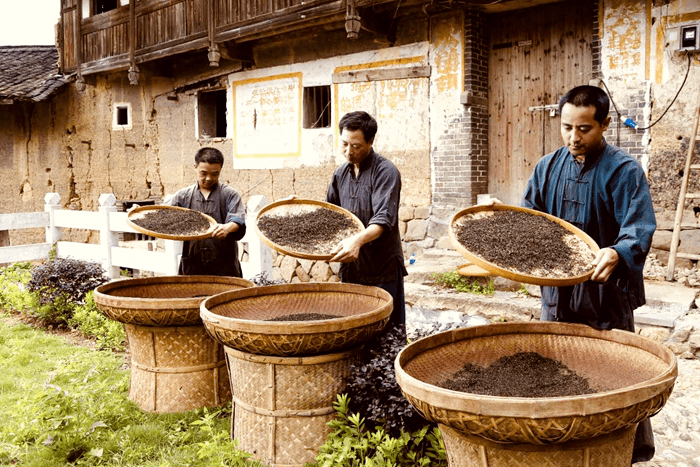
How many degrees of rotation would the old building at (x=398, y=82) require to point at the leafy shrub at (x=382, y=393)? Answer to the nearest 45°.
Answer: approximately 45° to its left

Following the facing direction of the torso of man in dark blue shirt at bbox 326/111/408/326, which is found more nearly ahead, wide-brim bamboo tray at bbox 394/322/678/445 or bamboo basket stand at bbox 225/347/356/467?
the bamboo basket stand

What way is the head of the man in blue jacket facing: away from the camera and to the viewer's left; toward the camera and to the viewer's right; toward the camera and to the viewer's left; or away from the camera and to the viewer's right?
toward the camera and to the viewer's left

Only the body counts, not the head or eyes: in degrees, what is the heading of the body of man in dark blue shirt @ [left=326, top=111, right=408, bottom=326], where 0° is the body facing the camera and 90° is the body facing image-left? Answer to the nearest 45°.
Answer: approximately 45°

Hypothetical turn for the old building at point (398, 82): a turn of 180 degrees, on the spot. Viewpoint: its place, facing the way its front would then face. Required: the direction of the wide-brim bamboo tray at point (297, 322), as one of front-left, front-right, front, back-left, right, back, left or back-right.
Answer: back-right

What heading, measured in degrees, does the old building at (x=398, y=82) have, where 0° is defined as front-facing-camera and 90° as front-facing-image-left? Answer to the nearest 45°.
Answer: approximately 45°

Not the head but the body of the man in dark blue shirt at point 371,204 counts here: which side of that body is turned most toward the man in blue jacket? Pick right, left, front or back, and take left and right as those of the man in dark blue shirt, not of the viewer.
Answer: left

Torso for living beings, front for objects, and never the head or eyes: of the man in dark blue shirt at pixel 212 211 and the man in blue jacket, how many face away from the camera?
0

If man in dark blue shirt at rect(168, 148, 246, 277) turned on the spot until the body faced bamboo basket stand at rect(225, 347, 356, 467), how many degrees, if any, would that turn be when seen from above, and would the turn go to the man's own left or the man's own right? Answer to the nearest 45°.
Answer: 0° — they already face it

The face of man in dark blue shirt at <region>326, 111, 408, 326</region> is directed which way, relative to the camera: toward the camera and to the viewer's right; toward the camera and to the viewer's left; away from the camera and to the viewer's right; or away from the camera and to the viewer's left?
toward the camera and to the viewer's left

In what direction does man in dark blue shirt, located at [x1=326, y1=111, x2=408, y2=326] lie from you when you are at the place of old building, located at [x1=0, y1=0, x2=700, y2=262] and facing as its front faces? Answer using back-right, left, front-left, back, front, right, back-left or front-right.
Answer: front-left
